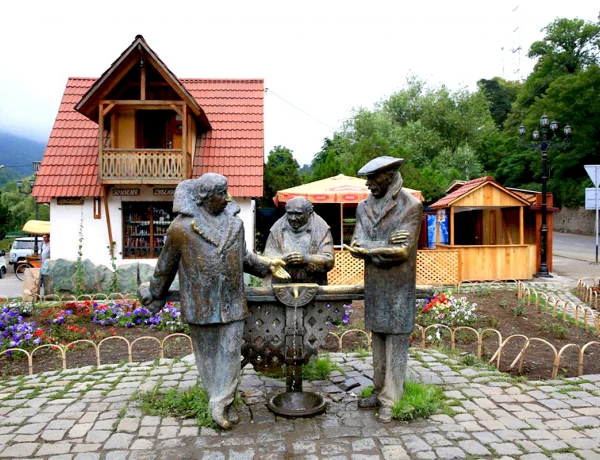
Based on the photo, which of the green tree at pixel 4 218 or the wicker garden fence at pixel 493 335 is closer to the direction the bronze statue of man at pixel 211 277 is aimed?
the wicker garden fence

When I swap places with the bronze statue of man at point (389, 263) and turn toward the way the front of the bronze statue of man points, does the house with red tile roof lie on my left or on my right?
on my right

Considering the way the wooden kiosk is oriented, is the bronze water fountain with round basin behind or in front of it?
in front

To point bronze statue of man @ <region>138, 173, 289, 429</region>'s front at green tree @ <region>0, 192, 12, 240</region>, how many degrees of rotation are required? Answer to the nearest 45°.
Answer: approximately 180°

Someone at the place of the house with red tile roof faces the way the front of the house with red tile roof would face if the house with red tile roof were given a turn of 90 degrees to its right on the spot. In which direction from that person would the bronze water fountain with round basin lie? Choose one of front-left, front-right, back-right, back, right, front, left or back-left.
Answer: left

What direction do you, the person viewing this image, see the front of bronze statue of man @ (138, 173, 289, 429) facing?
facing the viewer and to the right of the viewer

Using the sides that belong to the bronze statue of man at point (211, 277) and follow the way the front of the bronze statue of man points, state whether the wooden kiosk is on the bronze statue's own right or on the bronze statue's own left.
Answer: on the bronze statue's own left

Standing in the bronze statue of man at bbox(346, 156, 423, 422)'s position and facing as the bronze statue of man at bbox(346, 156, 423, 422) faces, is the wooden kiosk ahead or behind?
behind

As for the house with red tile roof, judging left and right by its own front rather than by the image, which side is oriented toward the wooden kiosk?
left

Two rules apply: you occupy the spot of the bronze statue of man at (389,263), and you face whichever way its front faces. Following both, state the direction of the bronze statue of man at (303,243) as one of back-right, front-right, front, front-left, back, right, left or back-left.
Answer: right

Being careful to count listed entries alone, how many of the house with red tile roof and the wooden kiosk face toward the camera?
2

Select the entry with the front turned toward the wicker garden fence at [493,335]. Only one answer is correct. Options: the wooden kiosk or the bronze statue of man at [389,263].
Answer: the wooden kiosk

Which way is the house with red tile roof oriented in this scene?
toward the camera

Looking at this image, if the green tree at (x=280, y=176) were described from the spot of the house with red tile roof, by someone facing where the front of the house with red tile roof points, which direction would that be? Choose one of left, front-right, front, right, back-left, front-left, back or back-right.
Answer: back-left

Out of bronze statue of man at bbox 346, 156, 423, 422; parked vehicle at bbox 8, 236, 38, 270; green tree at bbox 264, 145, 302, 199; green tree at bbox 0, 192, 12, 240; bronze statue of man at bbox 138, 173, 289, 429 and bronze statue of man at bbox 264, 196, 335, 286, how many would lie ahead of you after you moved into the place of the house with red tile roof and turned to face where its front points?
3

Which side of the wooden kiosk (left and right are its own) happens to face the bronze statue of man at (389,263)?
front

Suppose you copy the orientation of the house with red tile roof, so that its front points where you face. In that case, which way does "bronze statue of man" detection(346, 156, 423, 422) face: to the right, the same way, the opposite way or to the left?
to the right

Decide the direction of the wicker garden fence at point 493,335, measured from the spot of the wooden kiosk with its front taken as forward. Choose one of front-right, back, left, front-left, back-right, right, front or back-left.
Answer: front

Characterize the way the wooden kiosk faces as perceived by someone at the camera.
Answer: facing the viewer

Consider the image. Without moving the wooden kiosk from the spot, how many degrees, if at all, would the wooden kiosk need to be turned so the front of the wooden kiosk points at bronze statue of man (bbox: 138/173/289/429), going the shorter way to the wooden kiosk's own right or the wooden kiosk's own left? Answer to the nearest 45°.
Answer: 0° — it already faces it

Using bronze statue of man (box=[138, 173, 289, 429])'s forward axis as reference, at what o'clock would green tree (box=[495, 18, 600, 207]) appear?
The green tree is roughly at 9 o'clock from the bronze statue of man.
